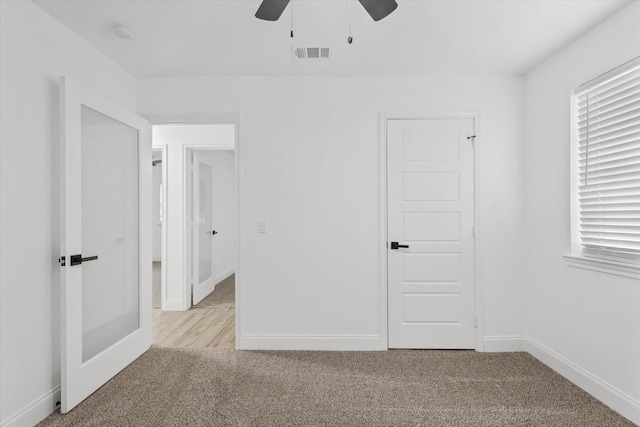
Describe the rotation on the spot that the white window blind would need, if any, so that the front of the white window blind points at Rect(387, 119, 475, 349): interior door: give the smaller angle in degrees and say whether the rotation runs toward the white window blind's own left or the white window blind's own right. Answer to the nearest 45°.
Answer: approximately 45° to the white window blind's own right

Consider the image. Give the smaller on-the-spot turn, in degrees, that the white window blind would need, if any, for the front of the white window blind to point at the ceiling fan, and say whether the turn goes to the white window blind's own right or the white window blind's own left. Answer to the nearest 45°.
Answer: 0° — it already faces it

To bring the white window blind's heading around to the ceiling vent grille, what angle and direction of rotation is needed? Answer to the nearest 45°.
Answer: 0° — it already faces it

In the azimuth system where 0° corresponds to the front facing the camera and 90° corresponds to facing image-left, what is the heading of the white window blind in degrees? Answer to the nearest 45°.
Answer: approximately 45°
